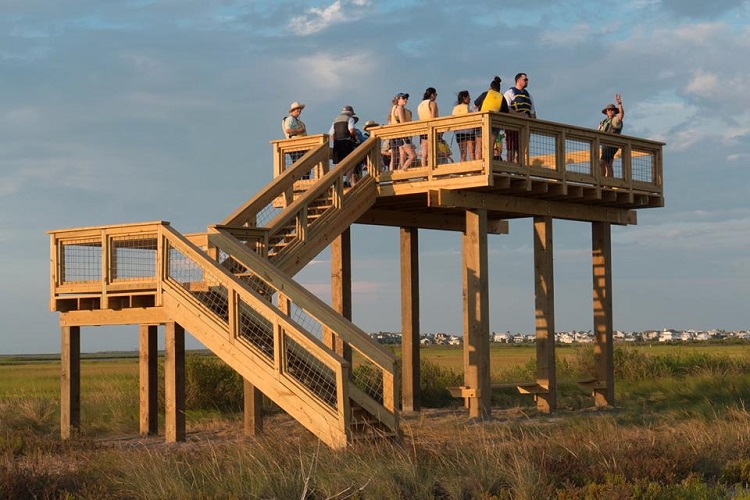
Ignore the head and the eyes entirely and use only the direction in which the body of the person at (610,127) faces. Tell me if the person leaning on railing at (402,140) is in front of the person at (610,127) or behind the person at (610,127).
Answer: in front

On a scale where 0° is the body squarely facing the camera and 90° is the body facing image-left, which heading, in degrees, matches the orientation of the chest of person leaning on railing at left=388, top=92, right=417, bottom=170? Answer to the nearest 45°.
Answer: approximately 270°

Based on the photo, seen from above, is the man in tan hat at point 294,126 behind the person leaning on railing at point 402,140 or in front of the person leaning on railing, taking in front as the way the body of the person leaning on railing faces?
behind

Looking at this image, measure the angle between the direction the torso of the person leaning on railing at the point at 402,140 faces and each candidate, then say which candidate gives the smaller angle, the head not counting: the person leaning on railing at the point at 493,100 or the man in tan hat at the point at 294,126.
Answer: the person leaning on railing

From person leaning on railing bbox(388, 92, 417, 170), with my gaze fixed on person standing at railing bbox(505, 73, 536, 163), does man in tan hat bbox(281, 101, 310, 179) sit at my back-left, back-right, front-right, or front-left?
back-left

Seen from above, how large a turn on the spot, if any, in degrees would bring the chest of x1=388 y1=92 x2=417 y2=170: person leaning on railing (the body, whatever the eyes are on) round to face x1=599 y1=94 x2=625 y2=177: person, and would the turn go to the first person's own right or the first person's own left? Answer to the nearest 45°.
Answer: approximately 45° to the first person's own left

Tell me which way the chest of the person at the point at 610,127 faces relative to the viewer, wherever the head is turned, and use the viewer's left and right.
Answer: facing the viewer and to the left of the viewer
